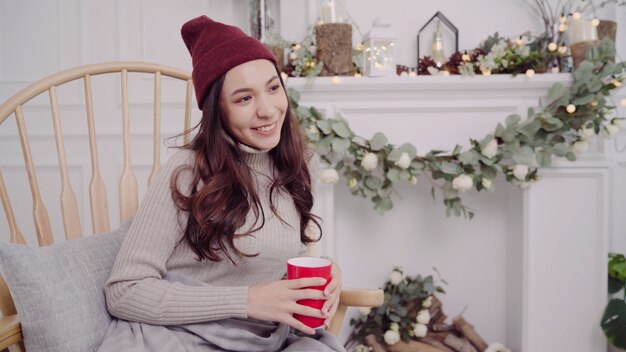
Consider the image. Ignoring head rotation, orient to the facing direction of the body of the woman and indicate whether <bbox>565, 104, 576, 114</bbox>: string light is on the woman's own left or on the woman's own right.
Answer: on the woman's own left

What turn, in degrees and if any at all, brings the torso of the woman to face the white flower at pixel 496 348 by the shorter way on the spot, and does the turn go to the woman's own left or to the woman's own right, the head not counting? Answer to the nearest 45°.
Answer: approximately 90° to the woman's own left

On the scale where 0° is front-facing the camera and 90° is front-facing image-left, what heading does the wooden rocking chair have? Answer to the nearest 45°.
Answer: approximately 315°

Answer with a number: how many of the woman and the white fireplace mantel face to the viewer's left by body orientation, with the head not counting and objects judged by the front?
0

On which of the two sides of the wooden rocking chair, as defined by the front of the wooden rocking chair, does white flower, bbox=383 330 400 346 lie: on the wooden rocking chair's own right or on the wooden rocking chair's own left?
on the wooden rocking chair's own left

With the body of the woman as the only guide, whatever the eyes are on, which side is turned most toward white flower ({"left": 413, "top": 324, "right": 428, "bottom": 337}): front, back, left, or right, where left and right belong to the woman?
left

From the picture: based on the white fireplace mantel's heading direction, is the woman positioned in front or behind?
in front

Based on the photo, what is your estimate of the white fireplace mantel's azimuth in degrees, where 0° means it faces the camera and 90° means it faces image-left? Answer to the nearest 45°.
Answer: approximately 0°

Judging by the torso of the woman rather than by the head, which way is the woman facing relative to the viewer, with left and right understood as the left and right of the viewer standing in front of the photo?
facing the viewer and to the right of the viewer

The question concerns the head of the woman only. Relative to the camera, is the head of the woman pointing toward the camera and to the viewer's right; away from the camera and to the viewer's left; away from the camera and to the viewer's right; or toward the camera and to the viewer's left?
toward the camera and to the viewer's right
